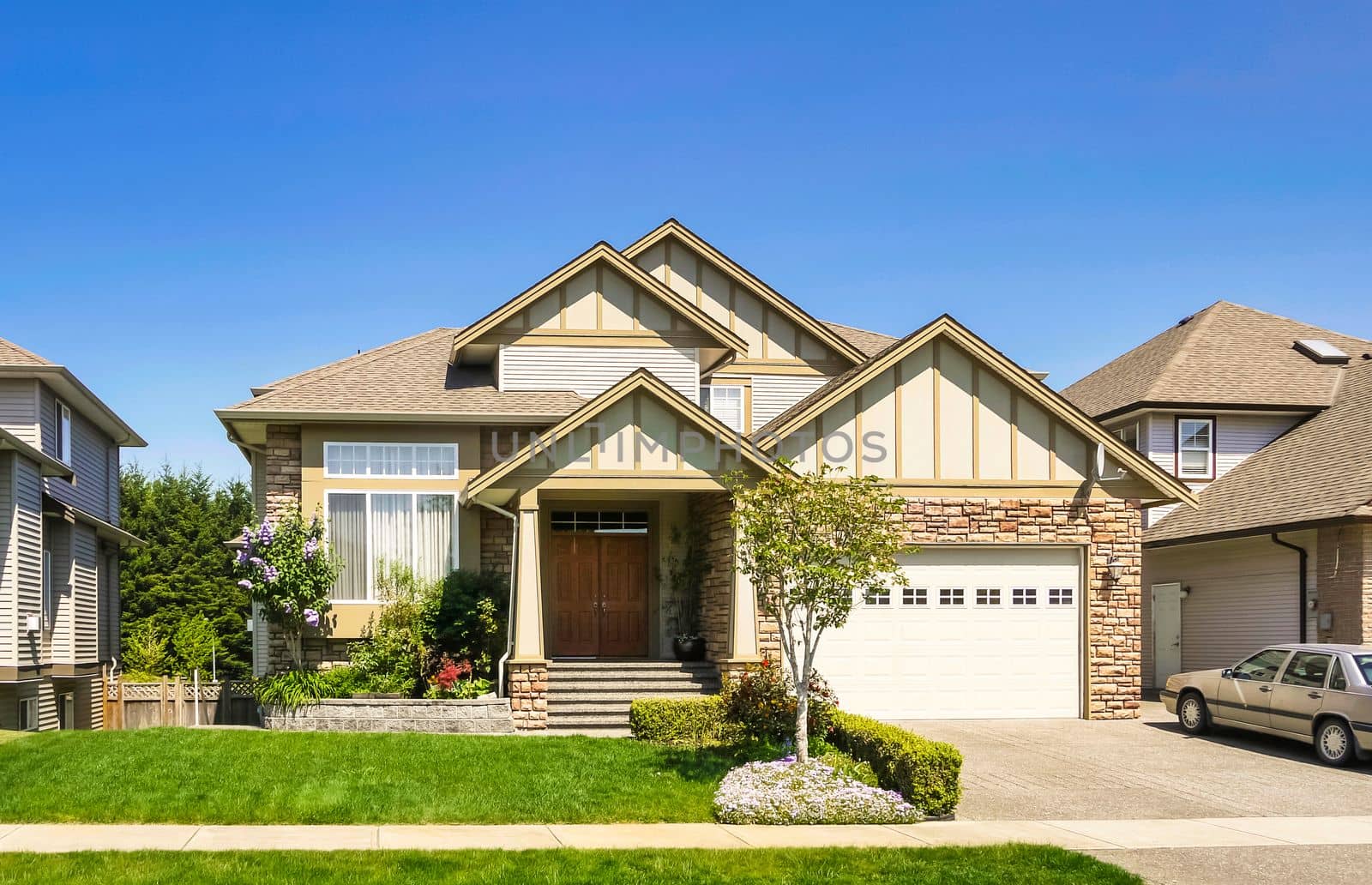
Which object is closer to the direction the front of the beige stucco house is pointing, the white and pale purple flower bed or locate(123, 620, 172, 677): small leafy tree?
the white and pale purple flower bed

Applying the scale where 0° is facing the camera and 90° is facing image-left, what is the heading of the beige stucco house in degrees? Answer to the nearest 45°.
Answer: approximately 0°

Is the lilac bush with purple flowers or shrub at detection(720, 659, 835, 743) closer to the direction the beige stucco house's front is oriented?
the shrub

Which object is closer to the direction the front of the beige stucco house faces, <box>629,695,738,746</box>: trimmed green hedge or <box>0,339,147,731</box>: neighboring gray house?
the trimmed green hedge

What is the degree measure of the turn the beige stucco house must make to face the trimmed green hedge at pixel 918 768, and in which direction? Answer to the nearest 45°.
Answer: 0° — it already faces it

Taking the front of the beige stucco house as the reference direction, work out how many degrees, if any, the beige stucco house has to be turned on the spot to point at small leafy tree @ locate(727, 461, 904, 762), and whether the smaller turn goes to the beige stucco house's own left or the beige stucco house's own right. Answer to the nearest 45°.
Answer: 0° — it already faces it

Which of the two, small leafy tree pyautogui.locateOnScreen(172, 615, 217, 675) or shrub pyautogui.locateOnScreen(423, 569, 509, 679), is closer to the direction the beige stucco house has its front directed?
the shrub
